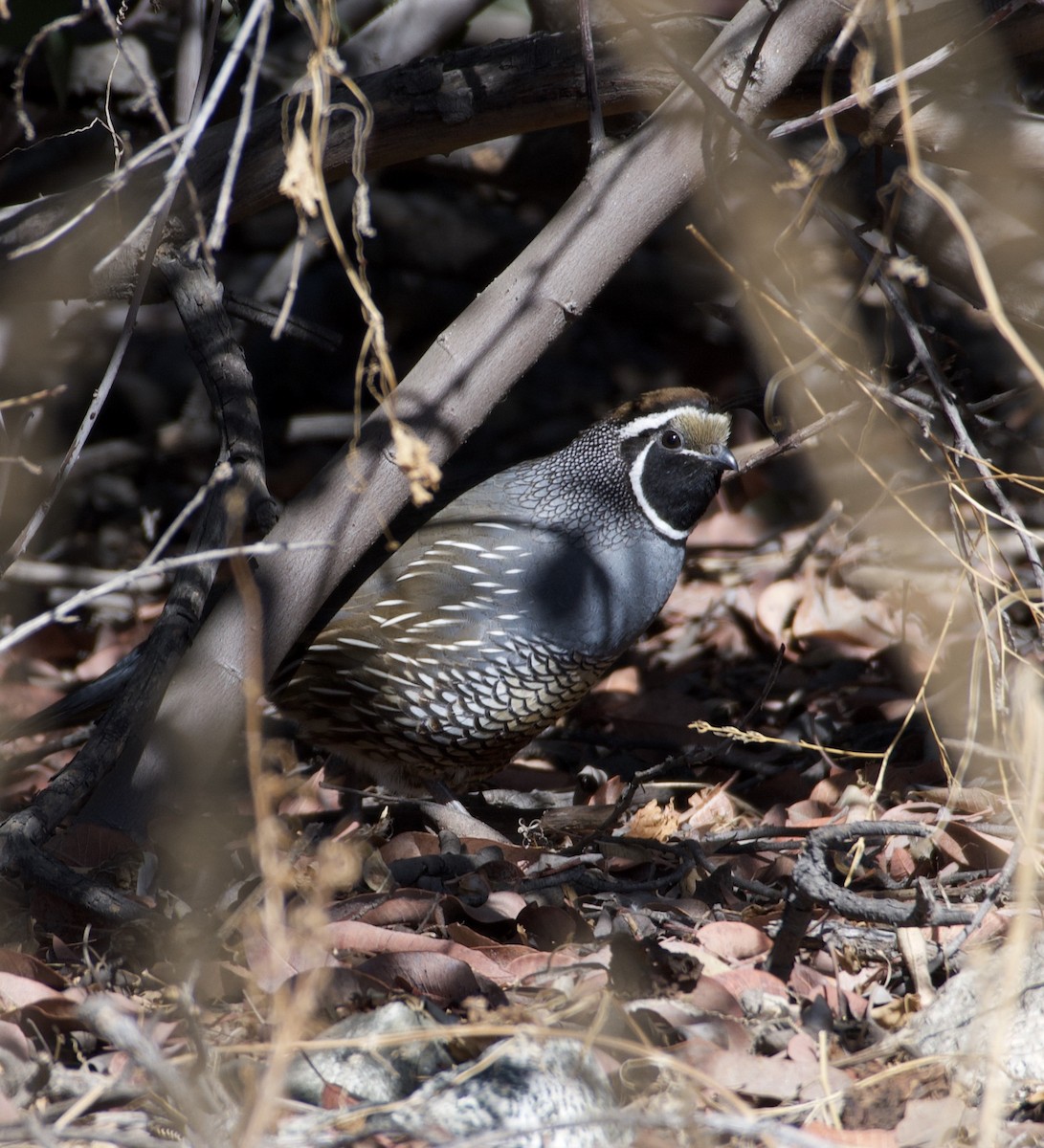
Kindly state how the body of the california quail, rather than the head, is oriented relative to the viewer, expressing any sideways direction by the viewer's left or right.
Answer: facing to the right of the viewer
